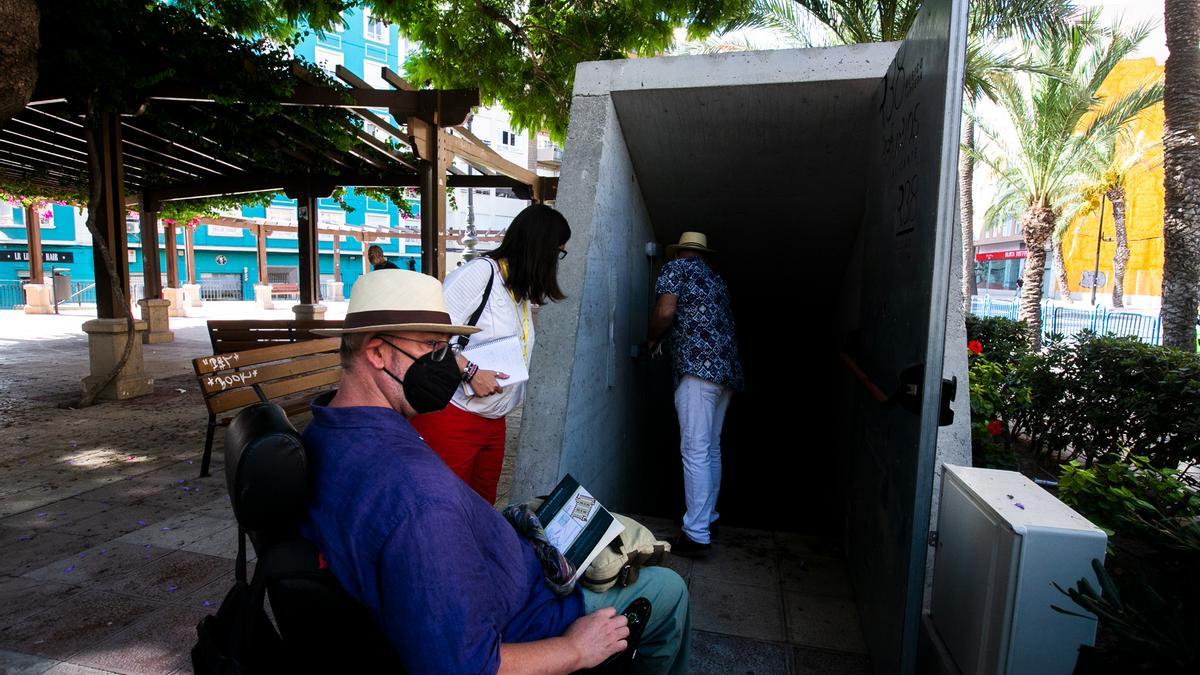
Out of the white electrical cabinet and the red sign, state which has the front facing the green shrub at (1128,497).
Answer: the red sign

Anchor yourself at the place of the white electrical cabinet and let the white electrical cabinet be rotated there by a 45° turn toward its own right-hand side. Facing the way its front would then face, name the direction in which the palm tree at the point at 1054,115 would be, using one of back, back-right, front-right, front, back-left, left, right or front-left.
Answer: right

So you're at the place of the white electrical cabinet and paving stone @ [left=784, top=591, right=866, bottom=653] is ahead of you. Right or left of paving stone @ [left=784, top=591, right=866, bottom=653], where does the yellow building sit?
right

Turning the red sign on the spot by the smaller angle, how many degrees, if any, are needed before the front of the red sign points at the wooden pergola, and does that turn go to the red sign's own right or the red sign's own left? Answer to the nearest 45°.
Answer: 0° — it already faces it

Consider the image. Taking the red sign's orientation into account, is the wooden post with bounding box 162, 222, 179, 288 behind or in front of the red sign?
in front

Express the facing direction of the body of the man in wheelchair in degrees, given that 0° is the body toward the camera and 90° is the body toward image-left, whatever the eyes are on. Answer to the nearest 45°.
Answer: approximately 270°

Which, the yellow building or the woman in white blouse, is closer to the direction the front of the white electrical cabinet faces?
the woman in white blouse

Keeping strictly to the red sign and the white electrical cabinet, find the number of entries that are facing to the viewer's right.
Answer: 0

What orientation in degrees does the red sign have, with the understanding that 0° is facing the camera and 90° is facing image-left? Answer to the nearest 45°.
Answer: approximately 0°

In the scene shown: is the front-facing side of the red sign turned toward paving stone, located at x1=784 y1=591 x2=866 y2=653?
yes

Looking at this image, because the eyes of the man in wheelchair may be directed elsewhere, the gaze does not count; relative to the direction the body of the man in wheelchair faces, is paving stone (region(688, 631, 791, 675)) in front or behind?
in front

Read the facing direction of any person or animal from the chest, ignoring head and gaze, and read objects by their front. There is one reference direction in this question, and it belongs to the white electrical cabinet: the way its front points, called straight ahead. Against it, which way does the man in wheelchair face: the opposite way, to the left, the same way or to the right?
the opposite way
